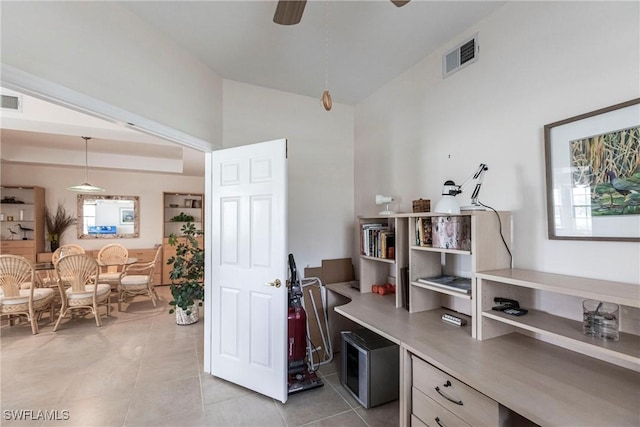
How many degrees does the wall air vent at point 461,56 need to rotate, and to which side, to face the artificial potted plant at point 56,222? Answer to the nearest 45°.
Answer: approximately 45° to its right

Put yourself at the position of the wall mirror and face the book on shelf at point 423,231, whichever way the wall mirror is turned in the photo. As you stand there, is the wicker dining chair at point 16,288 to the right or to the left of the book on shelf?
right

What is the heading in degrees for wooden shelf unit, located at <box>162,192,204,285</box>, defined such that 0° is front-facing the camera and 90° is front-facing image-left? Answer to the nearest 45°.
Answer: approximately 0°

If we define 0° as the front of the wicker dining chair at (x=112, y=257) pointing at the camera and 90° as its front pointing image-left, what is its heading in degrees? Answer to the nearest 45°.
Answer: approximately 45°

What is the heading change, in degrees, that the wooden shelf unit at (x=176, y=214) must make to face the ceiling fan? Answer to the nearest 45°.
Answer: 0° — it already faces it

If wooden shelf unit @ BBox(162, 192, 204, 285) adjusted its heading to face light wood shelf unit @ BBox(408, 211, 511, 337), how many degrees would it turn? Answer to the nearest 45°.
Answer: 0° — it already faces it

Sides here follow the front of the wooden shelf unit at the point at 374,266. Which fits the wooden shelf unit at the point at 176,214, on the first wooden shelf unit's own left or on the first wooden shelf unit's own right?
on the first wooden shelf unit's own right

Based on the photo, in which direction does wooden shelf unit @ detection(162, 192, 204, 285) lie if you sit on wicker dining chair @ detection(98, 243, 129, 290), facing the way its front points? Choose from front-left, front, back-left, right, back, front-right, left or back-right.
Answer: back

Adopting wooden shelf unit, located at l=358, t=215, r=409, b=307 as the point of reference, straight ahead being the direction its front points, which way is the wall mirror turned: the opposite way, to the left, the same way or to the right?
to the left

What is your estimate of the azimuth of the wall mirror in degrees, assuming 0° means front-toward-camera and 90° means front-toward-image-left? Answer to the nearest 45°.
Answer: approximately 0°
